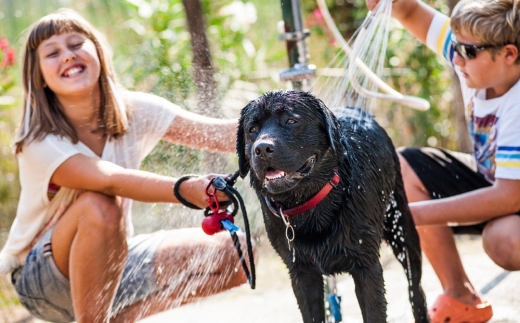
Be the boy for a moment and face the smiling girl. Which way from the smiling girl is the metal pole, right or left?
right

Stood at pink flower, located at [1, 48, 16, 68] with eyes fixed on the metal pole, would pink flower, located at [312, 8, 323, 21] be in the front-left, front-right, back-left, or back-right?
front-left

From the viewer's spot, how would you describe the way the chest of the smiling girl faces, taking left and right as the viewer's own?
facing the viewer and to the right of the viewer

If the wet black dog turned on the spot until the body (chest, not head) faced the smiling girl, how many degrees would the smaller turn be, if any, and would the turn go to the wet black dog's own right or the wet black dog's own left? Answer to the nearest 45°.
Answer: approximately 90° to the wet black dog's own right

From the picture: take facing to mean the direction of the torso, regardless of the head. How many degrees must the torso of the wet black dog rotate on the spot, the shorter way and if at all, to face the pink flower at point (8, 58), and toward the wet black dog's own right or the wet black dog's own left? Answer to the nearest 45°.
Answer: approximately 90° to the wet black dog's own right

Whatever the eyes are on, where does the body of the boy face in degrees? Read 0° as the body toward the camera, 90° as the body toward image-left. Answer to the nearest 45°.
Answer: approximately 45°

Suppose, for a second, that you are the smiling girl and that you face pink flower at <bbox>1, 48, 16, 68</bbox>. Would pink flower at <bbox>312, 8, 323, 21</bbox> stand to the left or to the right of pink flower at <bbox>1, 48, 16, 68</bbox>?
right

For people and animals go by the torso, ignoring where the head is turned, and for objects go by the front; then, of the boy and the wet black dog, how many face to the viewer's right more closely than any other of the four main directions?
0

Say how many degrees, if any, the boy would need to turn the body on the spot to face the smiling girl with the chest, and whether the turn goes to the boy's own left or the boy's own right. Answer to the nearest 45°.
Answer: approximately 45° to the boy's own right

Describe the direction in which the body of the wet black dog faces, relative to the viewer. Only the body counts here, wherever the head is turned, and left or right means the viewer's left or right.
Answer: facing the viewer and to the left of the viewer

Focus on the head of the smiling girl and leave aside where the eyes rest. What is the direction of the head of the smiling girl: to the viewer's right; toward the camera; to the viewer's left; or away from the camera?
toward the camera

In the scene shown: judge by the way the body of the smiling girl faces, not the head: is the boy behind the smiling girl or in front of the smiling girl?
in front

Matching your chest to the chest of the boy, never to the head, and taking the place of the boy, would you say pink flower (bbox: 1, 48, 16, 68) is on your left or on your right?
on your right

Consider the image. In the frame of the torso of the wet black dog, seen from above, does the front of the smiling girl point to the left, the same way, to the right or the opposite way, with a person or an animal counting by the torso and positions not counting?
to the left
